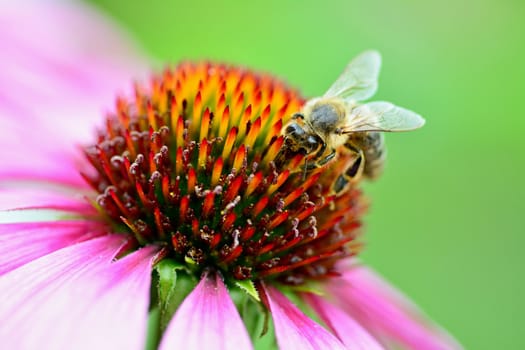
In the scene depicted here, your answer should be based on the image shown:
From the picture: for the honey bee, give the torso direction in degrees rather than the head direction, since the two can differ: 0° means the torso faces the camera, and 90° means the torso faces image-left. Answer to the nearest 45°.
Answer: approximately 45°
